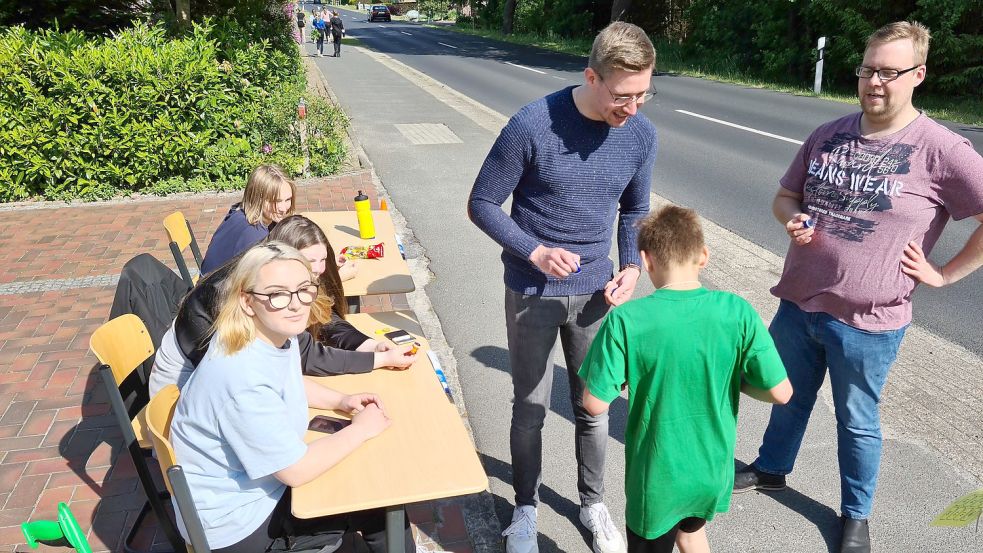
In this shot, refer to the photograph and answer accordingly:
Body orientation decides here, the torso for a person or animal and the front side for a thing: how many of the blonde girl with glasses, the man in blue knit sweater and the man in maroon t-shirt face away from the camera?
0

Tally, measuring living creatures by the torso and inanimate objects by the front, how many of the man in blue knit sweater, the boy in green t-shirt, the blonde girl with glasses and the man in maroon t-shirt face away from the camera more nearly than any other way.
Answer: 1

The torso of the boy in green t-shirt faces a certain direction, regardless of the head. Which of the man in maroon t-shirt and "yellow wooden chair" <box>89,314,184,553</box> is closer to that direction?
the man in maroon t-shirt

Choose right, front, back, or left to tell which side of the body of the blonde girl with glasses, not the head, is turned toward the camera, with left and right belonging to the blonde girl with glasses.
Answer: right

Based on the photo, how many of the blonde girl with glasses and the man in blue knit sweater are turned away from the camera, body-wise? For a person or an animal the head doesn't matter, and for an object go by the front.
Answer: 0

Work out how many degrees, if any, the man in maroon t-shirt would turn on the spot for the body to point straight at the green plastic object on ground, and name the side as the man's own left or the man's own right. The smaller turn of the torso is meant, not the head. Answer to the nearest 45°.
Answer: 0° — they already face it

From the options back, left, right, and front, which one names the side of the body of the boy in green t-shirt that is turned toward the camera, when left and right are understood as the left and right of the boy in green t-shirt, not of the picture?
back

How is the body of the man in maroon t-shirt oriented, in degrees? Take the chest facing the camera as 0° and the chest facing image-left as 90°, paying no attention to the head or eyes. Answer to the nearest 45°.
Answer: approximately 45°

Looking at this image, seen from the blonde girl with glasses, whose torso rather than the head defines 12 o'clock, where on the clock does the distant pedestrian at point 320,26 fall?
The distant pedestrian is roughly at 9 o'clock from the blonde girl with glasses.

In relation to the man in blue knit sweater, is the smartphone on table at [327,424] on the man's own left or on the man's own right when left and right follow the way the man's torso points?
on the man's own right

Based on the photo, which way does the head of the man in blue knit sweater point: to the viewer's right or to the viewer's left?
to the viewer's right

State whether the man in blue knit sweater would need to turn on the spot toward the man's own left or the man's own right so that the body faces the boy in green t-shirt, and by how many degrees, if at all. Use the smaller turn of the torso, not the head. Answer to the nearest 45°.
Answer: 0° — they already face them

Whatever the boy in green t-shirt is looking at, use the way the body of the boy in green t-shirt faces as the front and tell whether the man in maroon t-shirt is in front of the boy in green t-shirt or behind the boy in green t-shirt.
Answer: in front
